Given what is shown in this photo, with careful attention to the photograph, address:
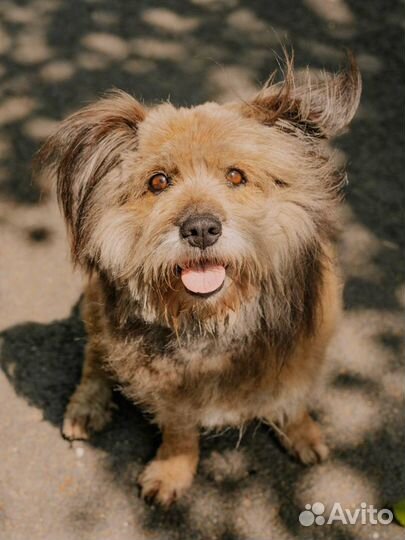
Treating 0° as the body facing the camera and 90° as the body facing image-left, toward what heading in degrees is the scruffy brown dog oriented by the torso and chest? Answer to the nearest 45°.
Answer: approximately 0°
